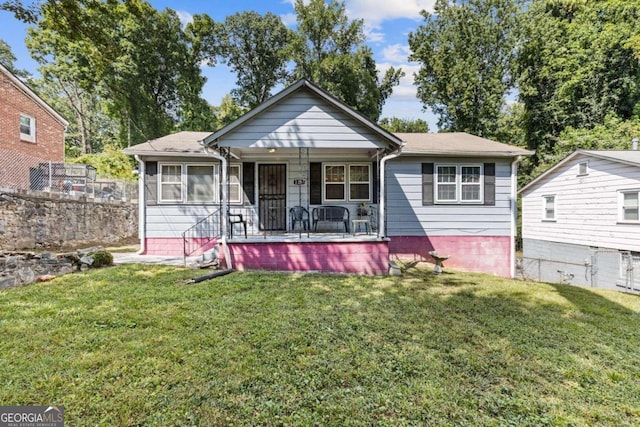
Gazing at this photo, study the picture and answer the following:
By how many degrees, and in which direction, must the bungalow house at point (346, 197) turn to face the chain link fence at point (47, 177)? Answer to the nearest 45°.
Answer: approximately 90° to its right

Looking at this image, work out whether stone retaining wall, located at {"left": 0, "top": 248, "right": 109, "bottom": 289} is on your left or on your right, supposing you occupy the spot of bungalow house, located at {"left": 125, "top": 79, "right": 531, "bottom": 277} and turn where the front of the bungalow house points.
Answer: on your right

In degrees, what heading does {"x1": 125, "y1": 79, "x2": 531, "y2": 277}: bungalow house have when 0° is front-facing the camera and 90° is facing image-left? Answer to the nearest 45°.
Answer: approximately 0°

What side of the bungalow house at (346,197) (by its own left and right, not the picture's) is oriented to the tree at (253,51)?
back

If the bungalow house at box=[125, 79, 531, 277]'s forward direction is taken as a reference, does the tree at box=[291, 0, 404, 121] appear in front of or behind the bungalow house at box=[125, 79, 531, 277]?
behind

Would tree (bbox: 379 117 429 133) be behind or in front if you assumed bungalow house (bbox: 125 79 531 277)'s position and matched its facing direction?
behind

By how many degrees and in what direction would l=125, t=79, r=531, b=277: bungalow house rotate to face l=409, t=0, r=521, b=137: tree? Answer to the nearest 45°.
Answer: approximately 135° to its left

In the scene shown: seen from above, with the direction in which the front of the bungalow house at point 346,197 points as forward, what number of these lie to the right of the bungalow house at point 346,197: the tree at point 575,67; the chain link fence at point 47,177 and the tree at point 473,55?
1
